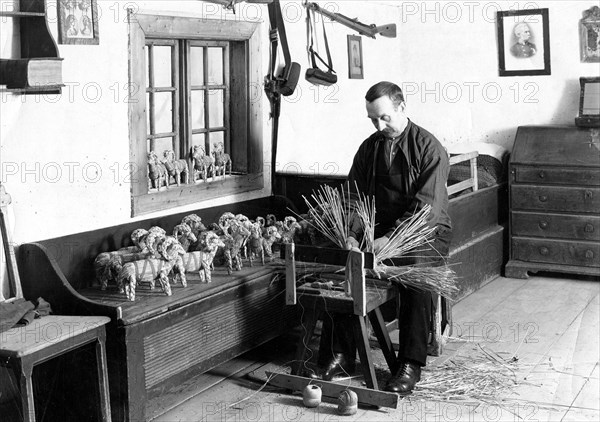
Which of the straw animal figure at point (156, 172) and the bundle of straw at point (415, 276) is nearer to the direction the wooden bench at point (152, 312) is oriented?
the bundle of straw

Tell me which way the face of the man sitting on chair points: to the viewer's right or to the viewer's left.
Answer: to the viewer's left

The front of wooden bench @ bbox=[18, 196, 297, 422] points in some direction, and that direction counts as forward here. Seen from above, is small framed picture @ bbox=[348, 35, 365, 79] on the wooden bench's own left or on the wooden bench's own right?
on the wooden bench's own left

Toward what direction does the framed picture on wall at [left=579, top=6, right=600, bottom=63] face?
toward the camera

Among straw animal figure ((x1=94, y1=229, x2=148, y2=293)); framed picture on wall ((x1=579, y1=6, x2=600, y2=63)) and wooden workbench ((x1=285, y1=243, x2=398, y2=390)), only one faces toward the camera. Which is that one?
the framed picture on wall

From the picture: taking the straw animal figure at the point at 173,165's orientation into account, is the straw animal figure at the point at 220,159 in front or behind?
behind

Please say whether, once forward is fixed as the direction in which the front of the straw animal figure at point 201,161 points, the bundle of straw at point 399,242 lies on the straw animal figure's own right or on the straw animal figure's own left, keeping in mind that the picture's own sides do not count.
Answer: on the straw animal figure's own left

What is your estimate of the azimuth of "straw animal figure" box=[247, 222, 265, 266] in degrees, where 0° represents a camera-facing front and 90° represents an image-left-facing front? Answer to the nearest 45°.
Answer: approximately 0°
